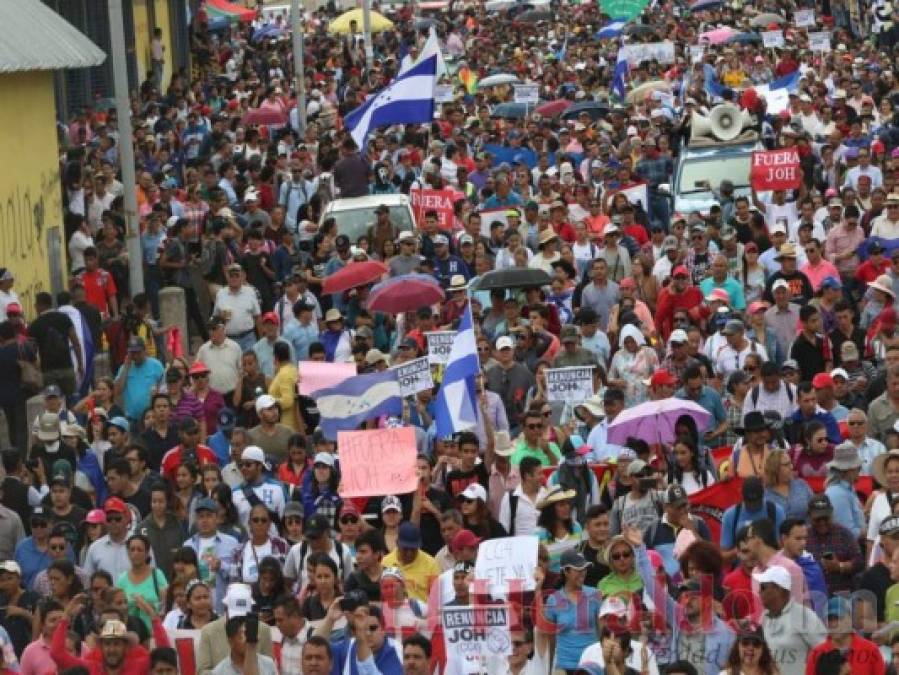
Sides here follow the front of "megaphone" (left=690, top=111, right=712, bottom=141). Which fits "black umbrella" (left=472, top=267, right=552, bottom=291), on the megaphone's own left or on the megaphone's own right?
on the megaphone's own left

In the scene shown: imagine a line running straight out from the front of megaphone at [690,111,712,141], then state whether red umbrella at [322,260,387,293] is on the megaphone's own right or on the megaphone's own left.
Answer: on the megaphone's own left

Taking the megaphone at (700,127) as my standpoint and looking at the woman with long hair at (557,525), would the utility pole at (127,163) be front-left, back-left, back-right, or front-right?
front-right

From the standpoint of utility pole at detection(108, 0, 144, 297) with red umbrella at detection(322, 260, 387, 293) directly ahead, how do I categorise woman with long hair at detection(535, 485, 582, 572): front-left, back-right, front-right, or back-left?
front-right

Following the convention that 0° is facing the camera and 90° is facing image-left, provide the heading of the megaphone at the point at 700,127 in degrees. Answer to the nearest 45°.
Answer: approximately 90°

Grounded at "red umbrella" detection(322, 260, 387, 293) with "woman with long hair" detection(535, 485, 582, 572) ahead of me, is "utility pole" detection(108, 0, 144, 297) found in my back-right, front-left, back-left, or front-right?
back-right
